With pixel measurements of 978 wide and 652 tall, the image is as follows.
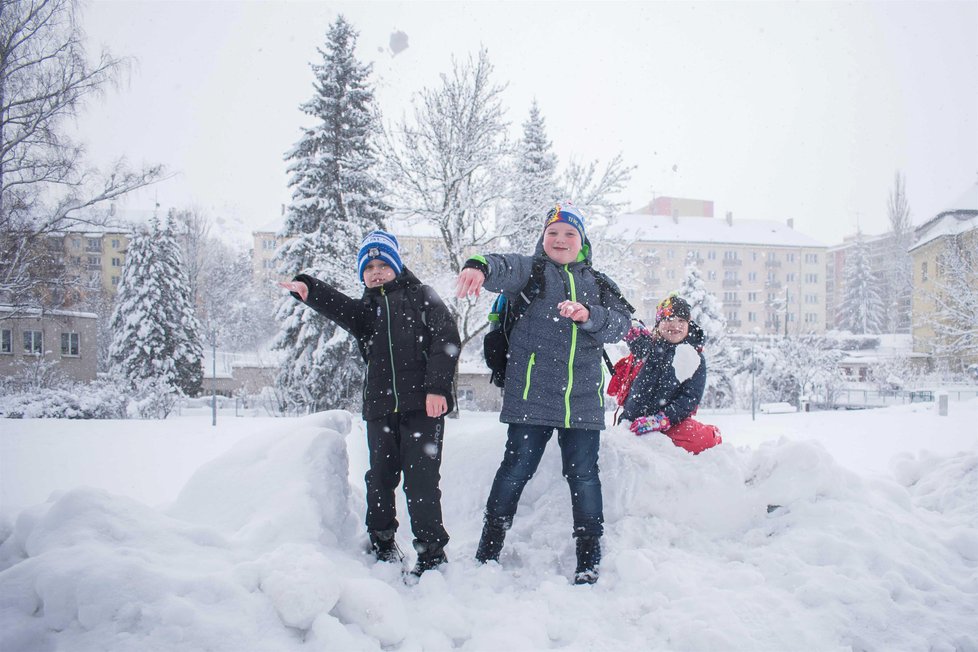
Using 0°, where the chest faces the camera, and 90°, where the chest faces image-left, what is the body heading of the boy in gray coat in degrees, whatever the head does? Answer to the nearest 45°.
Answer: approximately 0°

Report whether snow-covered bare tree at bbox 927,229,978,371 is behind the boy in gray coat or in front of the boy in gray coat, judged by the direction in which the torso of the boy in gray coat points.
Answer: behind

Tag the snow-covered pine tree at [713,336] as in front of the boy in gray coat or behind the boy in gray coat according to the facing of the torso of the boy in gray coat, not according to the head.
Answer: behind

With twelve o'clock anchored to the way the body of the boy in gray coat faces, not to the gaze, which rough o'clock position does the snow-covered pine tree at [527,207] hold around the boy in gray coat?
The snow-covered pine tree is roughly at 6 o'clock from the boy in gray coat.

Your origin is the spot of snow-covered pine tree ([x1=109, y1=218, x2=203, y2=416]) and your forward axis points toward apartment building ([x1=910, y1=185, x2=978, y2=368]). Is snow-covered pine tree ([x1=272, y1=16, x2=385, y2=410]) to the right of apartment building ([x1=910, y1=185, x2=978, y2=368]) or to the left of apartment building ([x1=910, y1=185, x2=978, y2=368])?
right

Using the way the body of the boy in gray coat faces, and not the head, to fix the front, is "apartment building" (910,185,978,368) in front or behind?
behind

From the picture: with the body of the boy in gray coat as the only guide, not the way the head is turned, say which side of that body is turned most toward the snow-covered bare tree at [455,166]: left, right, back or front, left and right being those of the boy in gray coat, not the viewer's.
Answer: back

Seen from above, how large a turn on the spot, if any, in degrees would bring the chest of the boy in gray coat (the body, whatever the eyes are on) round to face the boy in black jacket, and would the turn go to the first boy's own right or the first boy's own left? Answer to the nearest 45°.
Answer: approximately 90° to the first boy's own right
